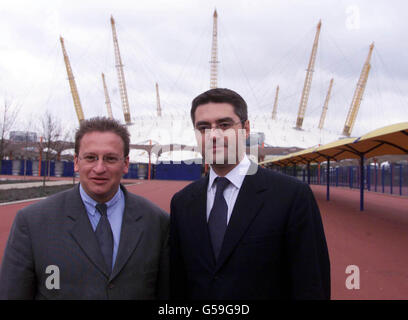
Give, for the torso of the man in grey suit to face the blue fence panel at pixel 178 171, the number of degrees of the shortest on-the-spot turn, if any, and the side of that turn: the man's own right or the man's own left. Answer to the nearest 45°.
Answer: approximately 180°

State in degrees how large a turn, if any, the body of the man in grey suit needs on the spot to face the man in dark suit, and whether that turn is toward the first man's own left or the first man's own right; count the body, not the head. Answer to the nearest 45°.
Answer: approximately 45° to the first man's own left

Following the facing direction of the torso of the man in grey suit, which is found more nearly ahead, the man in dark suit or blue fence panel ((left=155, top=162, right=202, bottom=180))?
the man in dark suit

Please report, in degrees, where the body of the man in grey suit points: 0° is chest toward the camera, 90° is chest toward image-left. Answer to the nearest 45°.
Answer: approximately 0°
